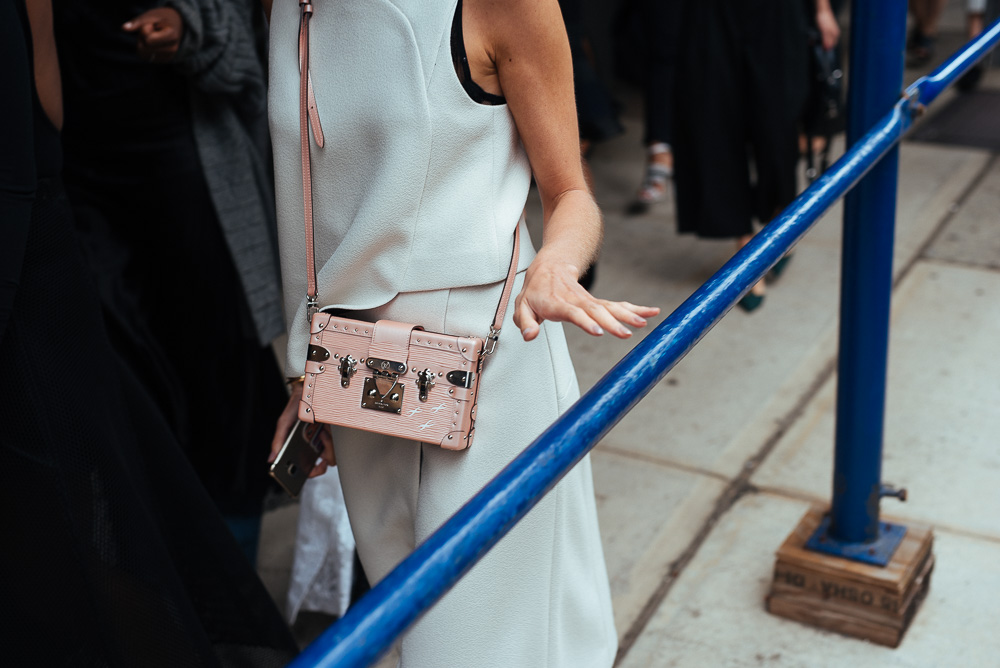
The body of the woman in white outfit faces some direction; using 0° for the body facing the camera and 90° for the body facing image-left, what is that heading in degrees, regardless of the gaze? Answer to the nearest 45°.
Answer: approximately 45°

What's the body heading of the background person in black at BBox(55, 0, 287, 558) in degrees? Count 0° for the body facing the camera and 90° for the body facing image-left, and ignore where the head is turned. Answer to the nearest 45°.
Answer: approximately 45°

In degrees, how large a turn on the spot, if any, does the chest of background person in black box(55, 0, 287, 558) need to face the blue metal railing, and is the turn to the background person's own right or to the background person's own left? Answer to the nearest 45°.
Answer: approximately 45° to the background person's own left

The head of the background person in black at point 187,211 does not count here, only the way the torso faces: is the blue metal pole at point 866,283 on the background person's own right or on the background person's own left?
on the background person's own left

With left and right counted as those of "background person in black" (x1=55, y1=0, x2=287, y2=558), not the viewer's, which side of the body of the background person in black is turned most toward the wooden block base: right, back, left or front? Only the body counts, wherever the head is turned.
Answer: left
